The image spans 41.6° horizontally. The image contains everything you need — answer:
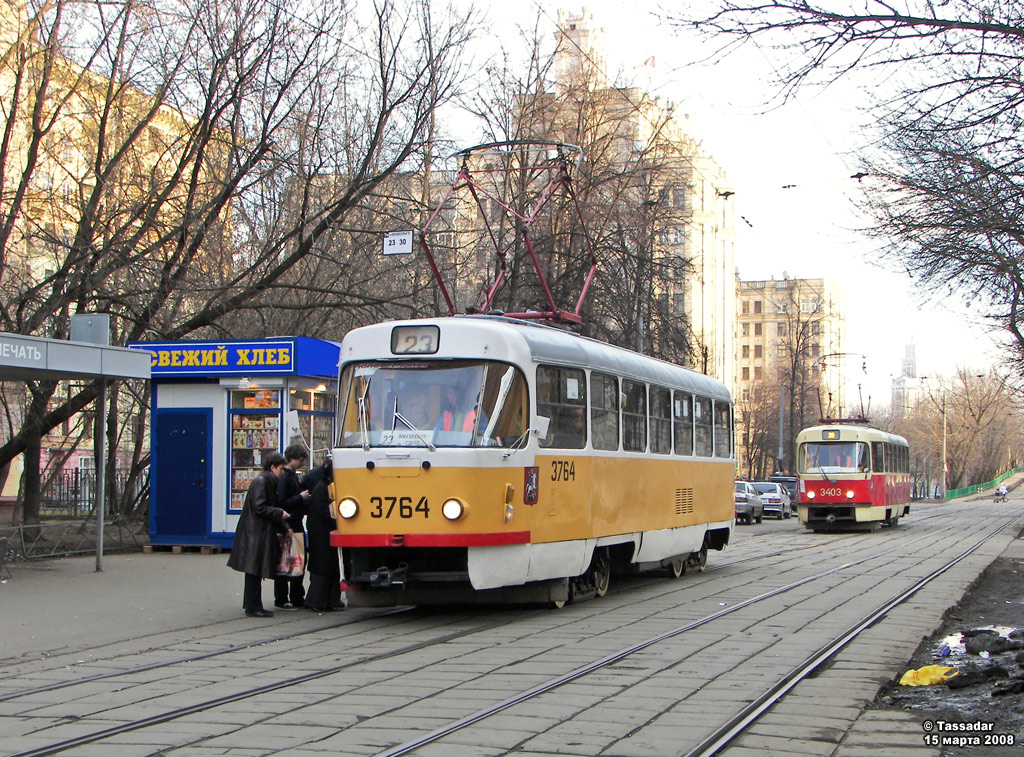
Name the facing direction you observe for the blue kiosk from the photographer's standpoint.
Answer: facing the viewer

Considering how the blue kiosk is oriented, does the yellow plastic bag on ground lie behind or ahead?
ahead

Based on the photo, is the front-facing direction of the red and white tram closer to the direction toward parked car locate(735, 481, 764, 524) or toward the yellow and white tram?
the yellow and white tram

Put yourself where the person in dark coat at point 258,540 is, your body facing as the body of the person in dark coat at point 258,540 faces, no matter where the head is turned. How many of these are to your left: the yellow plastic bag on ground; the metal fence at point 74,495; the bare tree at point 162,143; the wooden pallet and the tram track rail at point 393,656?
3

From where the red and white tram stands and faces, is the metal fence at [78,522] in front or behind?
in front

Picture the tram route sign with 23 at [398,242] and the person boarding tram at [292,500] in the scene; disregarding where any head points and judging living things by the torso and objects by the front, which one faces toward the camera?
the tram route sign with 23

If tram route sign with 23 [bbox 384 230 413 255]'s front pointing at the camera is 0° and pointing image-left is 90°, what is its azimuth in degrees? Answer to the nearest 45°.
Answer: approximately 0°

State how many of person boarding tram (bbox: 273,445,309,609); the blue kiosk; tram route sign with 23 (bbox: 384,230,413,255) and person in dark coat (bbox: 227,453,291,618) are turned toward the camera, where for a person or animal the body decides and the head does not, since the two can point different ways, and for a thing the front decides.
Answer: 2

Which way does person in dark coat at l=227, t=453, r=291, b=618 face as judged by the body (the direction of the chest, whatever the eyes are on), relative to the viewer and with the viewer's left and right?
facing to the right of the viewer

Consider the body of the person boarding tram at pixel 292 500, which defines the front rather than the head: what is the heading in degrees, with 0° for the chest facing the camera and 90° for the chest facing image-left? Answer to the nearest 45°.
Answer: approximately 270°

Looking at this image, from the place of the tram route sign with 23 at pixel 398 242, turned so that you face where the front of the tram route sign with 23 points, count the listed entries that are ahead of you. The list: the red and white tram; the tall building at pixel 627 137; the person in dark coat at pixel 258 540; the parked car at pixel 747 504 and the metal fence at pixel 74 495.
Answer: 1

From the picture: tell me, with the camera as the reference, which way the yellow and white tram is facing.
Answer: facing the viewer and to the left of the viewer

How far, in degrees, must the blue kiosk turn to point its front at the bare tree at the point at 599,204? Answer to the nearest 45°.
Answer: approximately 135° to its left

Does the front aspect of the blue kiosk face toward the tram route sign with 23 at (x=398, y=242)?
no

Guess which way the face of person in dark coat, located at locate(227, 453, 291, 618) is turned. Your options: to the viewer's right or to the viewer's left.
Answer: to the viewer's right

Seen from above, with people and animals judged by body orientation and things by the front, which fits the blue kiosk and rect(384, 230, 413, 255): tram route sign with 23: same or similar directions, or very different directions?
same or similar directions

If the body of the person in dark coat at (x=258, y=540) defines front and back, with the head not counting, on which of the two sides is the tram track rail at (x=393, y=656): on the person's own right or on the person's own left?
on the person's own right
